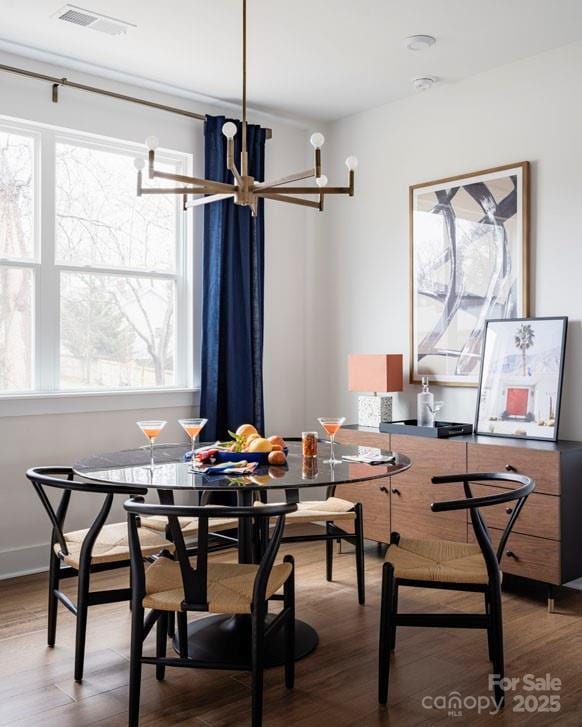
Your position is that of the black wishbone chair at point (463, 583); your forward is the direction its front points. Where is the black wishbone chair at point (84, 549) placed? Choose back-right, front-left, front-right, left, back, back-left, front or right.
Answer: front

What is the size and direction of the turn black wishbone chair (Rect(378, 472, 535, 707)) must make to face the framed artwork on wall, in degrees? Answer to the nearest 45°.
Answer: approximately 90° to its right

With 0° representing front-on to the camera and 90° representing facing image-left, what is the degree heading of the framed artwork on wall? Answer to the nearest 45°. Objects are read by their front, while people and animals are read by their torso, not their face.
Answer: approximately 45°

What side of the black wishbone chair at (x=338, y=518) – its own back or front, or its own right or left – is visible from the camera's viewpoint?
front

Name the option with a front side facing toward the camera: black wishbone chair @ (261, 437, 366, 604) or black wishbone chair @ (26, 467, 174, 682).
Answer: black wishbone chair @ (261, 437, 366, 604)

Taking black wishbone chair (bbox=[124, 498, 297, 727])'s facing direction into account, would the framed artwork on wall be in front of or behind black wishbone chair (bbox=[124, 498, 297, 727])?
in front

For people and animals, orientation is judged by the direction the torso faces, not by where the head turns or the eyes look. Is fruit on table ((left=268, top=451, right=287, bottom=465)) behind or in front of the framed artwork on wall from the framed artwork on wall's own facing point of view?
in front

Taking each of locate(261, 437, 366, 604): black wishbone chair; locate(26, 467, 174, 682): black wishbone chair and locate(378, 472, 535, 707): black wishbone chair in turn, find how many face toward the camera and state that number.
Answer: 1

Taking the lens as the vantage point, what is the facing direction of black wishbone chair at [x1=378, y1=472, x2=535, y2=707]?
facing to the left of the viewer

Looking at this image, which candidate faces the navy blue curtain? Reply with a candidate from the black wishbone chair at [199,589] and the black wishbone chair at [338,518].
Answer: the black wishbone chair at [199,589]

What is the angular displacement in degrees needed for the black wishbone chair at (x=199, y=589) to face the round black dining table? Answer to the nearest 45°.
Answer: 0° — it already faces it

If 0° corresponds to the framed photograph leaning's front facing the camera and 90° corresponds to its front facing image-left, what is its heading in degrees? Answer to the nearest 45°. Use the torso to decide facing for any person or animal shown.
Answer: approximately 45°

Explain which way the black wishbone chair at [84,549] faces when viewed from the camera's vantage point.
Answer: facing away from the viewer and to the right of the viewer

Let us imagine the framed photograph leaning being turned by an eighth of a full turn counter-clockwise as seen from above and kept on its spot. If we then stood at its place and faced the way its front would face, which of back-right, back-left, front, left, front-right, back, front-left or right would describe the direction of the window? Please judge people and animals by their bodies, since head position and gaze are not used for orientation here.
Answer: right

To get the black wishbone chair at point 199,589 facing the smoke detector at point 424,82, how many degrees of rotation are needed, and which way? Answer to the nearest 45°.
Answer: approximately 45° to its right

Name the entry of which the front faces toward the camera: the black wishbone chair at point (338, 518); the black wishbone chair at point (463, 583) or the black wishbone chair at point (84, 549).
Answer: the black wishbone chair at point (338, 518)

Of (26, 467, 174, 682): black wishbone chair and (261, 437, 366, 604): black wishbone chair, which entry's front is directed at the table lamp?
(26, 467, 174, 682): black wishbone chair

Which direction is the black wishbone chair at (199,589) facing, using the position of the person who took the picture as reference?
facing away from the viewer

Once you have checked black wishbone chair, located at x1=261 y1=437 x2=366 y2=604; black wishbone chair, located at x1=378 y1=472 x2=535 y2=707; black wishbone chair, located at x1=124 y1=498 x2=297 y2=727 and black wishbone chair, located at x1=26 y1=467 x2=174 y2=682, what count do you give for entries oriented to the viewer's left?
1

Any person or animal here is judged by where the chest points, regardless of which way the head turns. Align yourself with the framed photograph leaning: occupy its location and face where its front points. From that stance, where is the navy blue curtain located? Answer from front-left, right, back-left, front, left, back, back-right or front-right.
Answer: front-right

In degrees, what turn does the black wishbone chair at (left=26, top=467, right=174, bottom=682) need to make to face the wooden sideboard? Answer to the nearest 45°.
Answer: approximately 45° to its right

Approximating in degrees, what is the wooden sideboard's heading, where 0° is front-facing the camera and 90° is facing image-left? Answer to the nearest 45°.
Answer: approximately 45°
